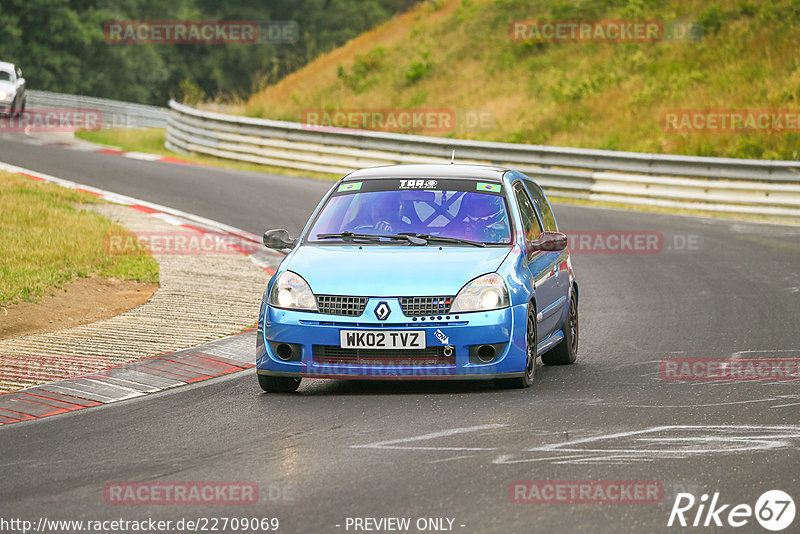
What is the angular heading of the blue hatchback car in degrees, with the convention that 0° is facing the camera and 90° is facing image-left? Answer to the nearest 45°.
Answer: approximately 0°

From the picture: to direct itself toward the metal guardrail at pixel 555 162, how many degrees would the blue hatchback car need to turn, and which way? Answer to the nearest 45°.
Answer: approximately 180°

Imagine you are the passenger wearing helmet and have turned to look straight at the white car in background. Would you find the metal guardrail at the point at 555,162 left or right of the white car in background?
right

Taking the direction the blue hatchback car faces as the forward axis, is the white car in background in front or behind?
behind

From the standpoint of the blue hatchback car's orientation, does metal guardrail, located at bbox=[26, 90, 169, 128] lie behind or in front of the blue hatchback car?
behind
